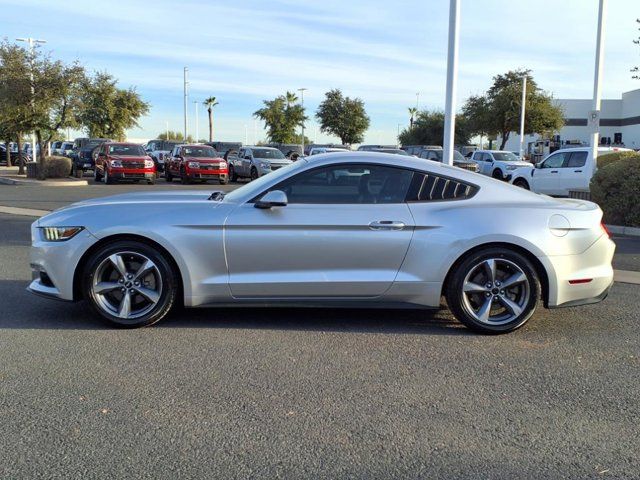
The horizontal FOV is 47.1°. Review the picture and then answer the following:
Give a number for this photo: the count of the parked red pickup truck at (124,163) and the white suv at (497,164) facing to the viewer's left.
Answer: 0

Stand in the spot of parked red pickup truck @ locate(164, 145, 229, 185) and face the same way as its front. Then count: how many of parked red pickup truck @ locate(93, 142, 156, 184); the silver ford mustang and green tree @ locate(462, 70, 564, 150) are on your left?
1

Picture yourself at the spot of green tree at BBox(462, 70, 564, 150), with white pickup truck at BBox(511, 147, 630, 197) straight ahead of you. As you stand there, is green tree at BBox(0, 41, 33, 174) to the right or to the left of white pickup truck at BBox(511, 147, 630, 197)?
right

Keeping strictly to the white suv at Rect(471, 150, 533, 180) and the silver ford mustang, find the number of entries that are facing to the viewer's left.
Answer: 1

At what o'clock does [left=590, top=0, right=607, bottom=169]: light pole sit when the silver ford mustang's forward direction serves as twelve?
The light pole is roughly at 4 o'clock from the silver ford mustang.

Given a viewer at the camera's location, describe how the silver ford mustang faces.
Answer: facing to the left of the viewer

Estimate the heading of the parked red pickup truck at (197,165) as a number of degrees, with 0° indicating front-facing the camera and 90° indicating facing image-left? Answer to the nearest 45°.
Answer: approximately 315°

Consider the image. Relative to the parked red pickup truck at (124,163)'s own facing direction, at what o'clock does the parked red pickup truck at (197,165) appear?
the parked red pickup truck at (197,165) is roughly at 10 o'clock from the parked red pickup truck at (124,163).

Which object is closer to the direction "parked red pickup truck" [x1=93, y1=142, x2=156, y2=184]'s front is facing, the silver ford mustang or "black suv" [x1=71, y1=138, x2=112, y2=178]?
the silver ford mustang

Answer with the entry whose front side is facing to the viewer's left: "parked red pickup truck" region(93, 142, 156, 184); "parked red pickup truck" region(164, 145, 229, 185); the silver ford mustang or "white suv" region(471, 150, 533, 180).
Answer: the silver ford mustang

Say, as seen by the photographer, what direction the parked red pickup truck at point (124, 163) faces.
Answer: facing the viewer and to the right of the viewer

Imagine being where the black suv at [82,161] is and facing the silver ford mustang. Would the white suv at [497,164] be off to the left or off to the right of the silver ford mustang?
left

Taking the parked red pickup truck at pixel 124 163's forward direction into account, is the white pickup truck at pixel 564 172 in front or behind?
in front
